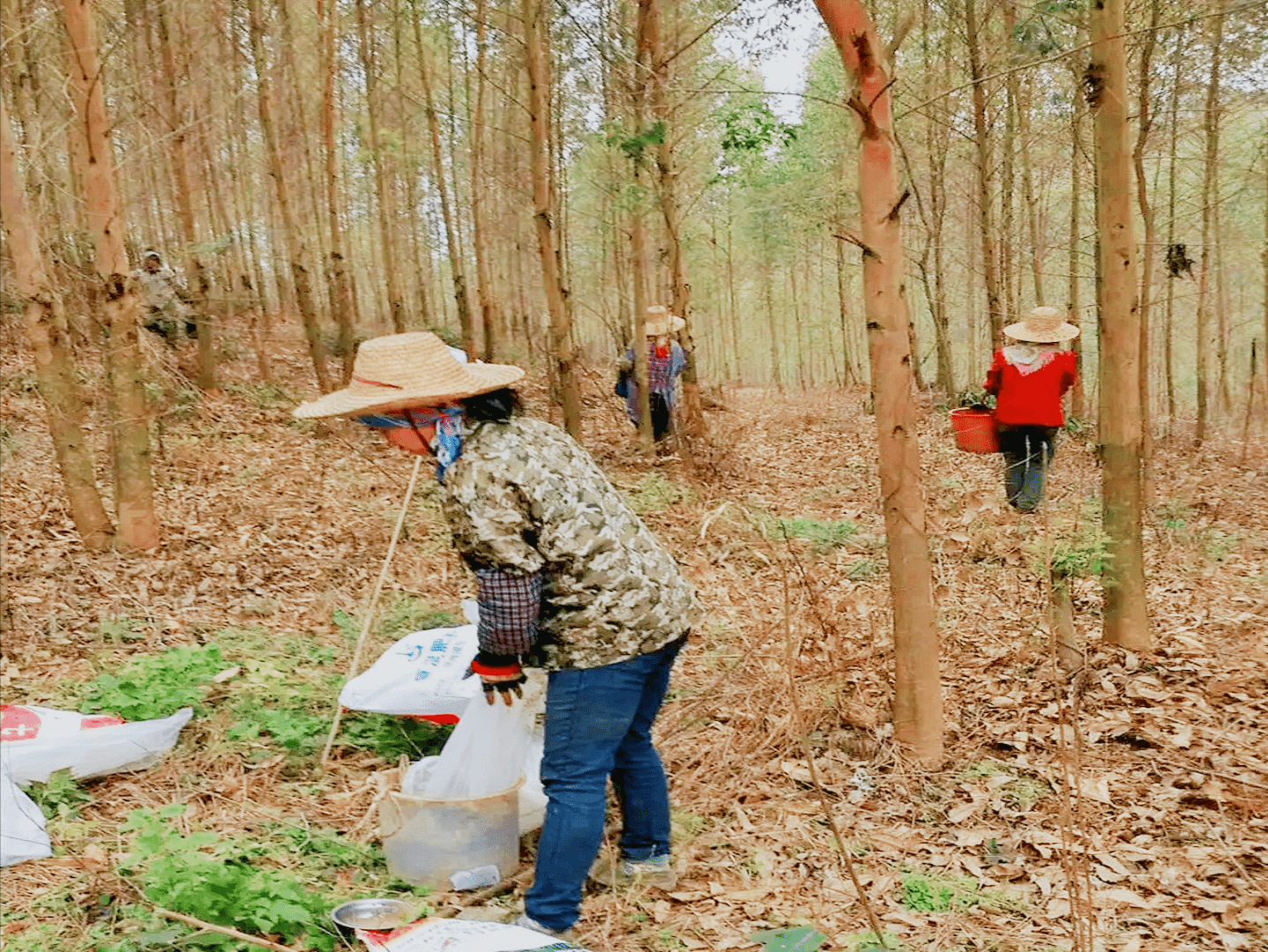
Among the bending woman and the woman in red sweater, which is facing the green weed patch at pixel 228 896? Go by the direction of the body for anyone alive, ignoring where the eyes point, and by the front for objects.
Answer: the bending woman

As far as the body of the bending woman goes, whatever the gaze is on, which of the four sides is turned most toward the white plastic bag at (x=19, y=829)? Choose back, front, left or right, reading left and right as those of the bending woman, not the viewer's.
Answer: front

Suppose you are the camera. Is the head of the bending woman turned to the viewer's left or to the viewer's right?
to the viewer's left

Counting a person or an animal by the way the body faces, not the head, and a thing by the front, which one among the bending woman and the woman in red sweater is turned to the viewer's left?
the bending woman

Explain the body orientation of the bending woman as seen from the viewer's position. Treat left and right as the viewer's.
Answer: facing to the left of the viewer
